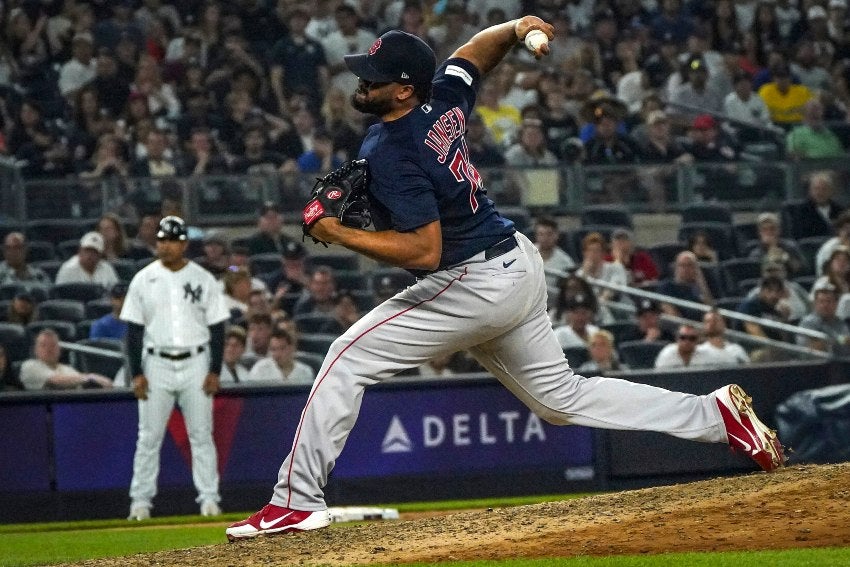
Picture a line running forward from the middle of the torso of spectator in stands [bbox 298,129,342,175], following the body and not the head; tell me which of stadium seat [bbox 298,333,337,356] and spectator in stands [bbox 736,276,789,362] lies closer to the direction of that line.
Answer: the stadium seat

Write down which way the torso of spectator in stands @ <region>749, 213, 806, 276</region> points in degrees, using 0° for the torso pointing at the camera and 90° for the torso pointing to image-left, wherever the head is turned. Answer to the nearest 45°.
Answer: approximately 45°

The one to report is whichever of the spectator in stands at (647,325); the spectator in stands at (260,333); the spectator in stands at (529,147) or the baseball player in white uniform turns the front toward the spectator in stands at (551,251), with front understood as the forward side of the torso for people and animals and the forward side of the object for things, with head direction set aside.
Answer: the spectator in stands at (529,147)

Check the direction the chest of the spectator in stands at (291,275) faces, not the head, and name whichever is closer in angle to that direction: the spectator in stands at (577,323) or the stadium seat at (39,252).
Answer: the spectator in stands

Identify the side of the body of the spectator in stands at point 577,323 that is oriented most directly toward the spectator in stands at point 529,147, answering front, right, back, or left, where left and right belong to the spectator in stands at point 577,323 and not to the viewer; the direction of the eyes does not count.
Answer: back

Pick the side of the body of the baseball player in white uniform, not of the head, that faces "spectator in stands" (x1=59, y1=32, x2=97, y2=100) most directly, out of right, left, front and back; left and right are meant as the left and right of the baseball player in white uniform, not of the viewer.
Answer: back
